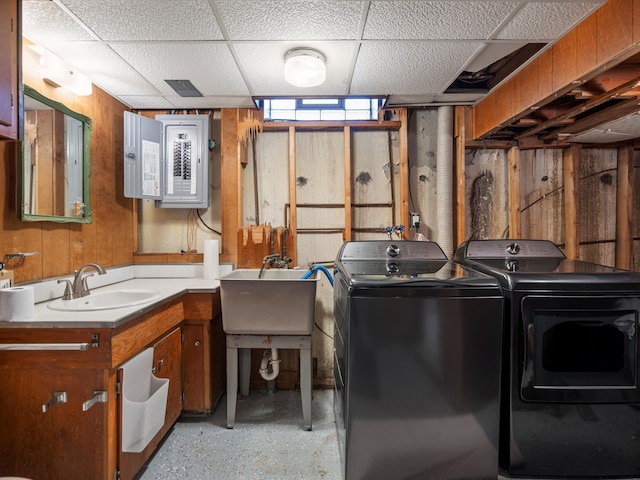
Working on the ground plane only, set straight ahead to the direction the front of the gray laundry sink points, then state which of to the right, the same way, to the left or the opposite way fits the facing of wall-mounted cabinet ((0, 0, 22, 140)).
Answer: to the left

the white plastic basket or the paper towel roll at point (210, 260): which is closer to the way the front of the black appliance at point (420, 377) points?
the white plastic basket

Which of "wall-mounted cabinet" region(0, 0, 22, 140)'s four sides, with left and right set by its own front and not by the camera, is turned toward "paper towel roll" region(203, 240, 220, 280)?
left

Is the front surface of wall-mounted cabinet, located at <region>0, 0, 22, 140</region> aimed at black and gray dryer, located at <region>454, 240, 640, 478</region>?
yes

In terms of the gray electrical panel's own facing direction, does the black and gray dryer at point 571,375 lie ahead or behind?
ahead

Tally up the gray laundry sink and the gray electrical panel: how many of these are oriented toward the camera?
2
